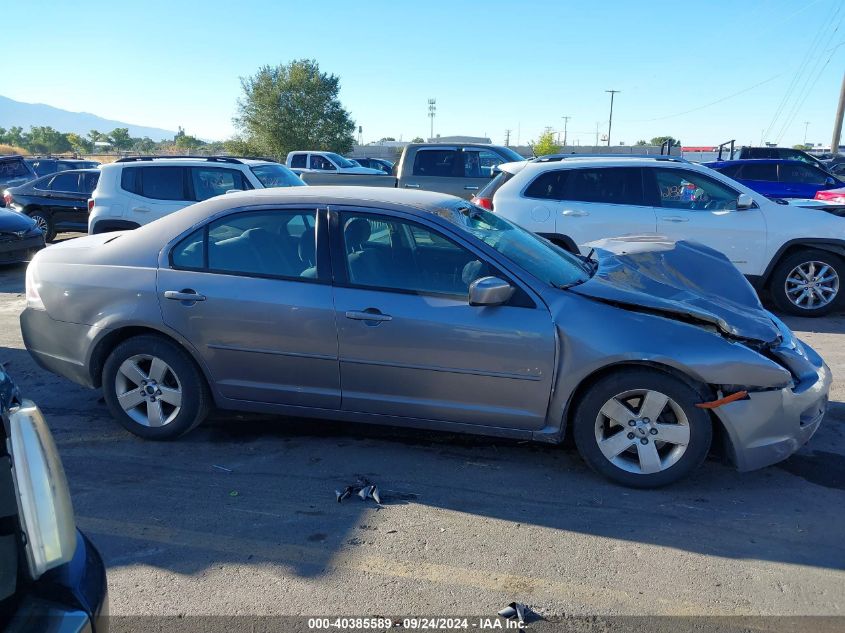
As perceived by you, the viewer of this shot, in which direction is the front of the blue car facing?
facing to the right of the viewer

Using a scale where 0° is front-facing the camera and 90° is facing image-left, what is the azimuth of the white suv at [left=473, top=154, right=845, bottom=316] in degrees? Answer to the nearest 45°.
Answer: approximately 270°

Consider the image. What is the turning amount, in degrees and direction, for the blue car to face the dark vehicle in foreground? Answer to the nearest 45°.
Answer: approximately 90° to its right

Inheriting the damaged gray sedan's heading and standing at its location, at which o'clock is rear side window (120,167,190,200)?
The rear side window is roughly at 8 o'clock from the damaged gray sedan.

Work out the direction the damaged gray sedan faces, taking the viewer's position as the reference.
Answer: facing to the right of the viewer

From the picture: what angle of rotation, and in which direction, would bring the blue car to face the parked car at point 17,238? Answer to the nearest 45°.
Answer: approximately 135° to its right

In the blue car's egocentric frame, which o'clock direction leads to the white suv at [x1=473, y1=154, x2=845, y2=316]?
The white suv is roughly at 3 o'clock from the blue car.
